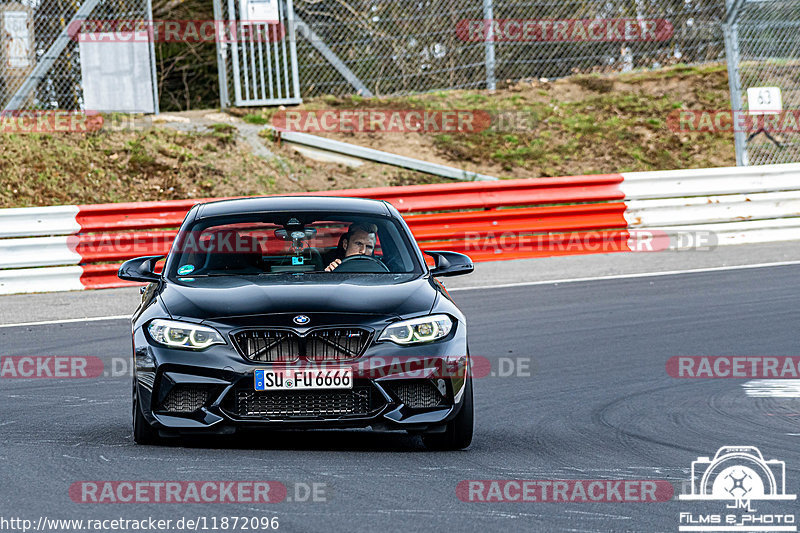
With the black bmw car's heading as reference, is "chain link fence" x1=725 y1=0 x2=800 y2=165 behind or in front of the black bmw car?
behind

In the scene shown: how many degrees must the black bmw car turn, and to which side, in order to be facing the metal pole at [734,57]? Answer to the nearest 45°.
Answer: approximately 135° to its left

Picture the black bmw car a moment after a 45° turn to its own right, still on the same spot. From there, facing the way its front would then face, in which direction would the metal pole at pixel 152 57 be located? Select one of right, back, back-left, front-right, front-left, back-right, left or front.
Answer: back-right

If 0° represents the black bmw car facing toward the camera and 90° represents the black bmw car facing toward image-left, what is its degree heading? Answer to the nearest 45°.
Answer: approximately 0°

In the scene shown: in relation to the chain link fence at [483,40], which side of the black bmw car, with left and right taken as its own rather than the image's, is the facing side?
back

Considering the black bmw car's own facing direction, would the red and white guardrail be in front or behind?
behind

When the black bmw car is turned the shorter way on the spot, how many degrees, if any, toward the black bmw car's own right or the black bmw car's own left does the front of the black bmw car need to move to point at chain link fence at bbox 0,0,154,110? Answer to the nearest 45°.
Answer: approximately 180°

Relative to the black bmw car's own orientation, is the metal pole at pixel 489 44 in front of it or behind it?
behind
